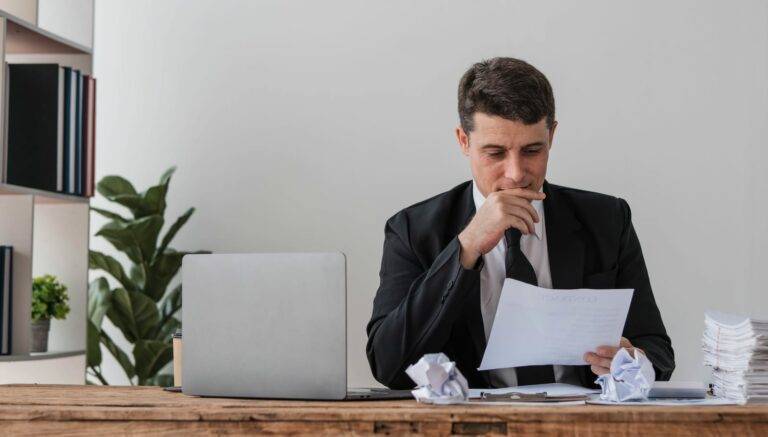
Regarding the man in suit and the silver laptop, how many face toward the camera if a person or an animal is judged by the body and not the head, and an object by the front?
1

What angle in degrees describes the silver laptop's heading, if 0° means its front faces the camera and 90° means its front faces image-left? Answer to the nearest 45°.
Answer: approximately 225°

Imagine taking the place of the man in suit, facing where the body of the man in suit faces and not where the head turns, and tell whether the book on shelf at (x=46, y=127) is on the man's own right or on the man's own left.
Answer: on the man's own right

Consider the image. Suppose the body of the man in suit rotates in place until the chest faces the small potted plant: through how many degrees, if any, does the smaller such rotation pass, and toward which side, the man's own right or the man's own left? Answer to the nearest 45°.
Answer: approximately 135° to the man's own right

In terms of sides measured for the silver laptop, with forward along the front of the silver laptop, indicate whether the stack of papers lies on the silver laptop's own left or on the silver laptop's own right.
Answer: on the silver laptop's own right

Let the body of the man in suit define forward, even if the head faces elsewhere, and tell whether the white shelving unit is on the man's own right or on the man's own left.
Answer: on the man's own right
